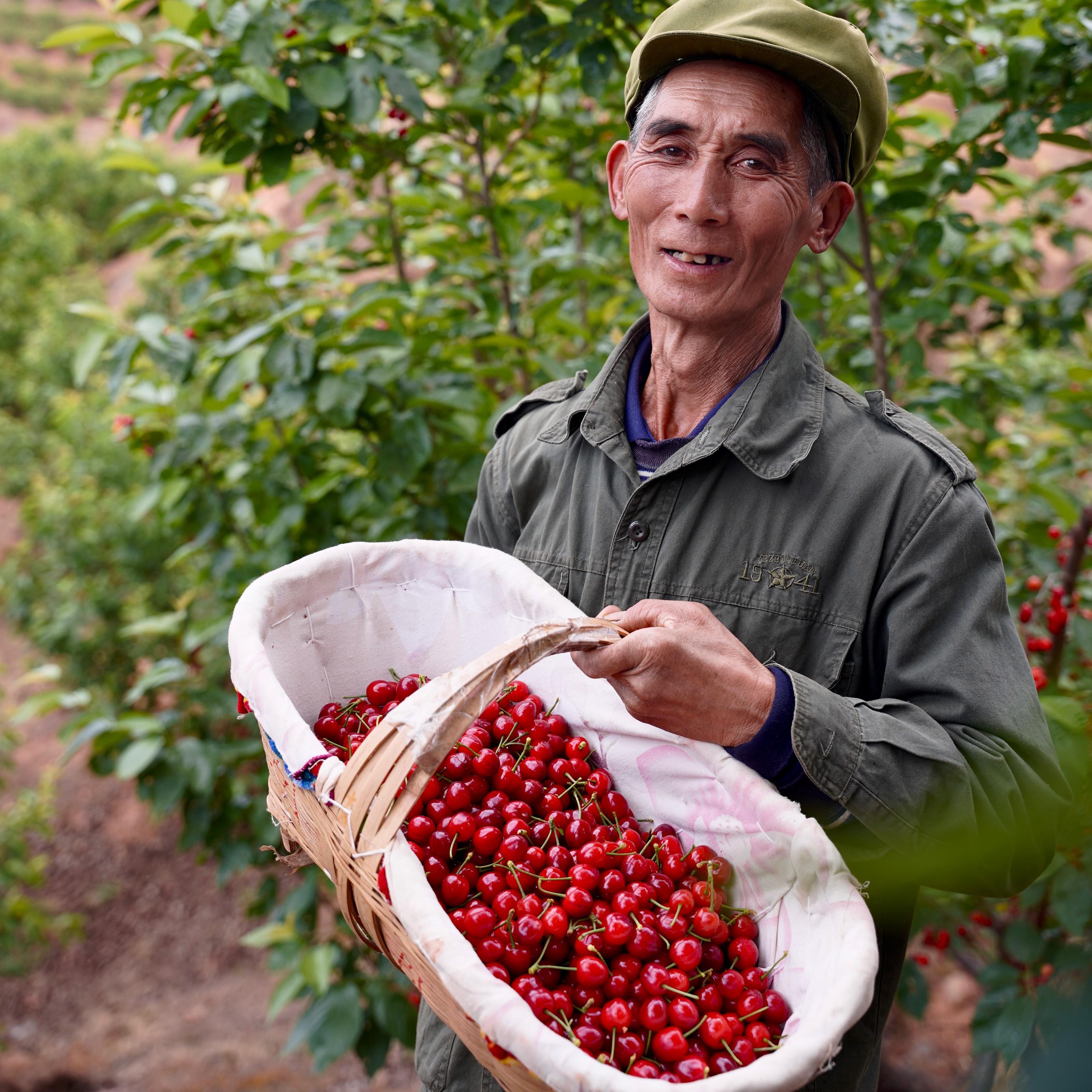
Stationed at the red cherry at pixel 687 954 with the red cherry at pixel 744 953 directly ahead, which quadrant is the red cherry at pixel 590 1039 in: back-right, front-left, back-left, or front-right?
back-right

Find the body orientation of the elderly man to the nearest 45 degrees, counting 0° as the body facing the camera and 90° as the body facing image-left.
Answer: approximately 45°
